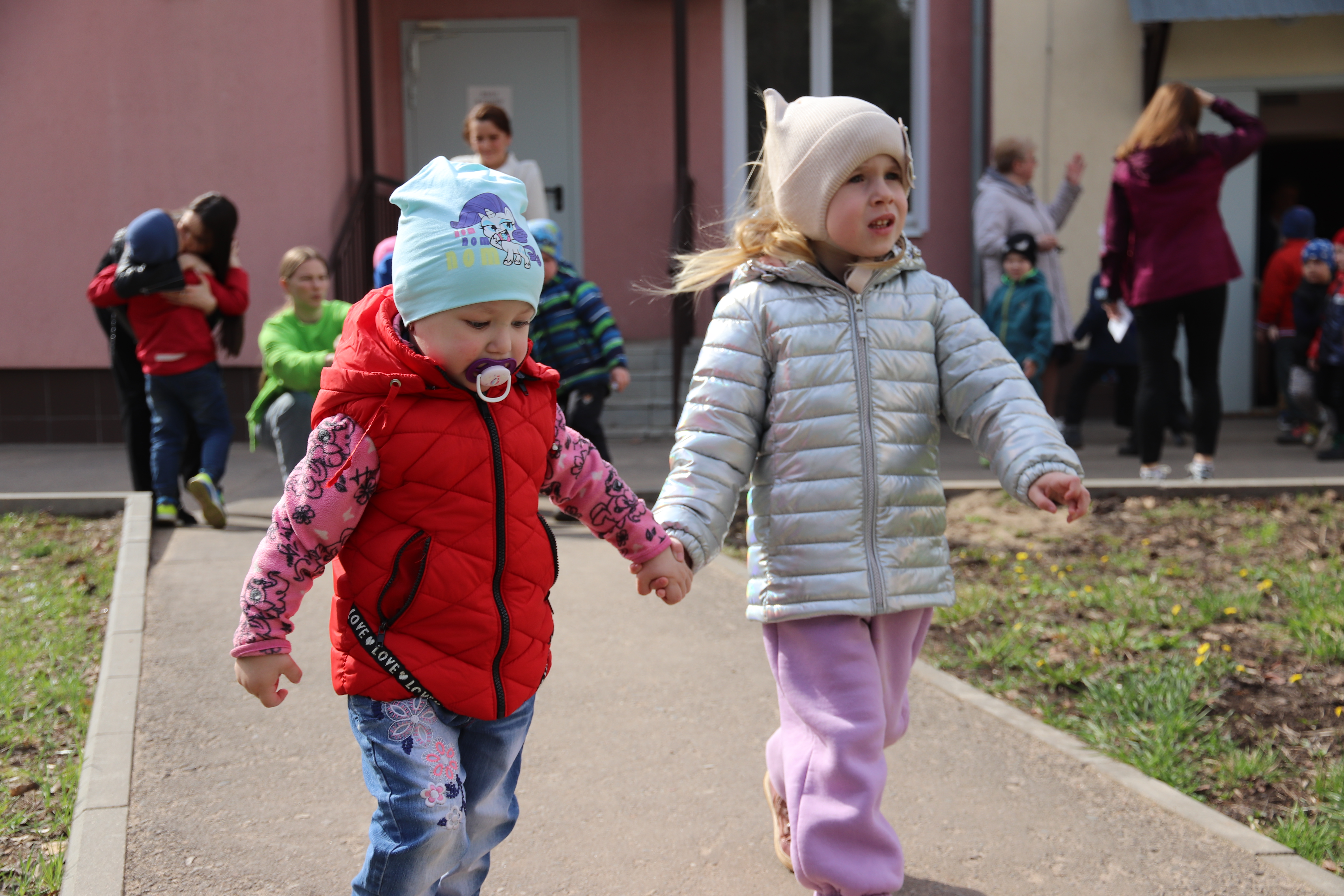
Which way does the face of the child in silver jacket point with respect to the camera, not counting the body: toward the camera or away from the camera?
toward the camera

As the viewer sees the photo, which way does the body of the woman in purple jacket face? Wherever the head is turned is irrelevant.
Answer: away from the camera

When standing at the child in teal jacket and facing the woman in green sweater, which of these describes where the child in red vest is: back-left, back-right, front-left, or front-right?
front-left

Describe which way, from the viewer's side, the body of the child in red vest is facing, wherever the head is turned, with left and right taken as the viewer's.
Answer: facing the viewer and to the right of the viewer

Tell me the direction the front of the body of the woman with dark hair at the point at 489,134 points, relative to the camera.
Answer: toward the camera

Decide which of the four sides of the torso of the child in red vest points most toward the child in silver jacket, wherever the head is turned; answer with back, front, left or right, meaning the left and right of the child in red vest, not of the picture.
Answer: left

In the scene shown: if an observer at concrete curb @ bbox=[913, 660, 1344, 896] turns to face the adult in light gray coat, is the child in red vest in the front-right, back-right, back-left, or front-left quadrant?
back-left

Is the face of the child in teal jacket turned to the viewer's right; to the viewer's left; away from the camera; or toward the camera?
toward the camera

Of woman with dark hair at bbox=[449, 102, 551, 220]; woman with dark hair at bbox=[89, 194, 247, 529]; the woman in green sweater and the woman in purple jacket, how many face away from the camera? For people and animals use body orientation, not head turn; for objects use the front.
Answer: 1

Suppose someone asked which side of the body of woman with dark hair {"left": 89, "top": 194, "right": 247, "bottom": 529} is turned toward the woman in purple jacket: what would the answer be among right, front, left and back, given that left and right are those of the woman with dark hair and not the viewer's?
left

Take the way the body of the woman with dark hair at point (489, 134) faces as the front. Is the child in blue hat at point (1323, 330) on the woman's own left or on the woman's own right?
on the woman's own left

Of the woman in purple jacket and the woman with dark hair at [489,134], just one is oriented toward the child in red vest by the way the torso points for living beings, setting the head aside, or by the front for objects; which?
the woman with dark hair

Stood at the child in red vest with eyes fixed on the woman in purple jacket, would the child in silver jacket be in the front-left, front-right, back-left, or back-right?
front-right

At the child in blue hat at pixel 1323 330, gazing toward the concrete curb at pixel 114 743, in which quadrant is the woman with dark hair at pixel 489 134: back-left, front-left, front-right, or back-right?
front-right

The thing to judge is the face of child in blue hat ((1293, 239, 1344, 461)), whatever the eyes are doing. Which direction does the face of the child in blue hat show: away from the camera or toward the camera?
toward the camera
